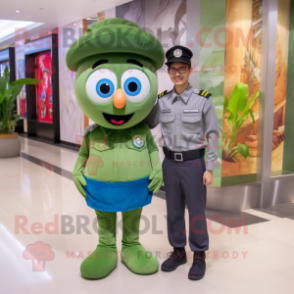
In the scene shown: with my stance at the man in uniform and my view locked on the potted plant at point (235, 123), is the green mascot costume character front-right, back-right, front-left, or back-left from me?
back-left

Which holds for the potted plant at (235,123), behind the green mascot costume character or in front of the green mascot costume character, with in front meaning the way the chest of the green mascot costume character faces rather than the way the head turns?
behind

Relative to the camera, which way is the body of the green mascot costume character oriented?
toward the camera

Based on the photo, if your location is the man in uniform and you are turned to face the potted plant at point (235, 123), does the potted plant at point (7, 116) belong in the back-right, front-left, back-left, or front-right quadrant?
front-left

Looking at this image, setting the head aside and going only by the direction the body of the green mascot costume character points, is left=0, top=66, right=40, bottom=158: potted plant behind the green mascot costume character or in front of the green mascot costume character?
behind

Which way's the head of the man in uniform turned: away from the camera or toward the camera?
toward the camera

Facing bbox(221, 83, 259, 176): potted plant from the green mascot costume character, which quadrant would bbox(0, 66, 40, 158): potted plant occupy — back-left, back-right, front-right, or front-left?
front-left

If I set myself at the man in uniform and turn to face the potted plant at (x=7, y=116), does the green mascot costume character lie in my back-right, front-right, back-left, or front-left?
front-left
